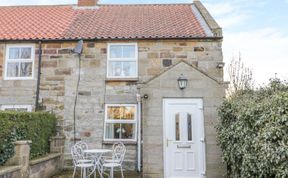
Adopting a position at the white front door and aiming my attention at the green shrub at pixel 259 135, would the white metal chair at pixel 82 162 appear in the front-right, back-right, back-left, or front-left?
back-right

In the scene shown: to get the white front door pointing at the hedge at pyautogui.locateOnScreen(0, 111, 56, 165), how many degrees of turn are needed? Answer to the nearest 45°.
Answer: approximately 90° to its right

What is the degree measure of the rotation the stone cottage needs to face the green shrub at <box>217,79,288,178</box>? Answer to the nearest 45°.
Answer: approximately 45° to its left

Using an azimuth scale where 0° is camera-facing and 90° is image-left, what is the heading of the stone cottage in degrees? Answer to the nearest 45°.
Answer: approximately 0°

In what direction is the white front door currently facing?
toward the camera

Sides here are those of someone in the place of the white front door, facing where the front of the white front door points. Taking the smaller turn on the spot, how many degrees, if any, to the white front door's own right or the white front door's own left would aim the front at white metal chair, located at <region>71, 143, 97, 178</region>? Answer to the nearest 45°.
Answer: approximately 90° to the white front door's own right

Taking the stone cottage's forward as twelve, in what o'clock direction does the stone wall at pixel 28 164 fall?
The stone wall is roughly at 1 o'clock from the stone cottage.

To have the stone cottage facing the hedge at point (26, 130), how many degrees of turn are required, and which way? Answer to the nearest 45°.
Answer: approximately 45° to its right
